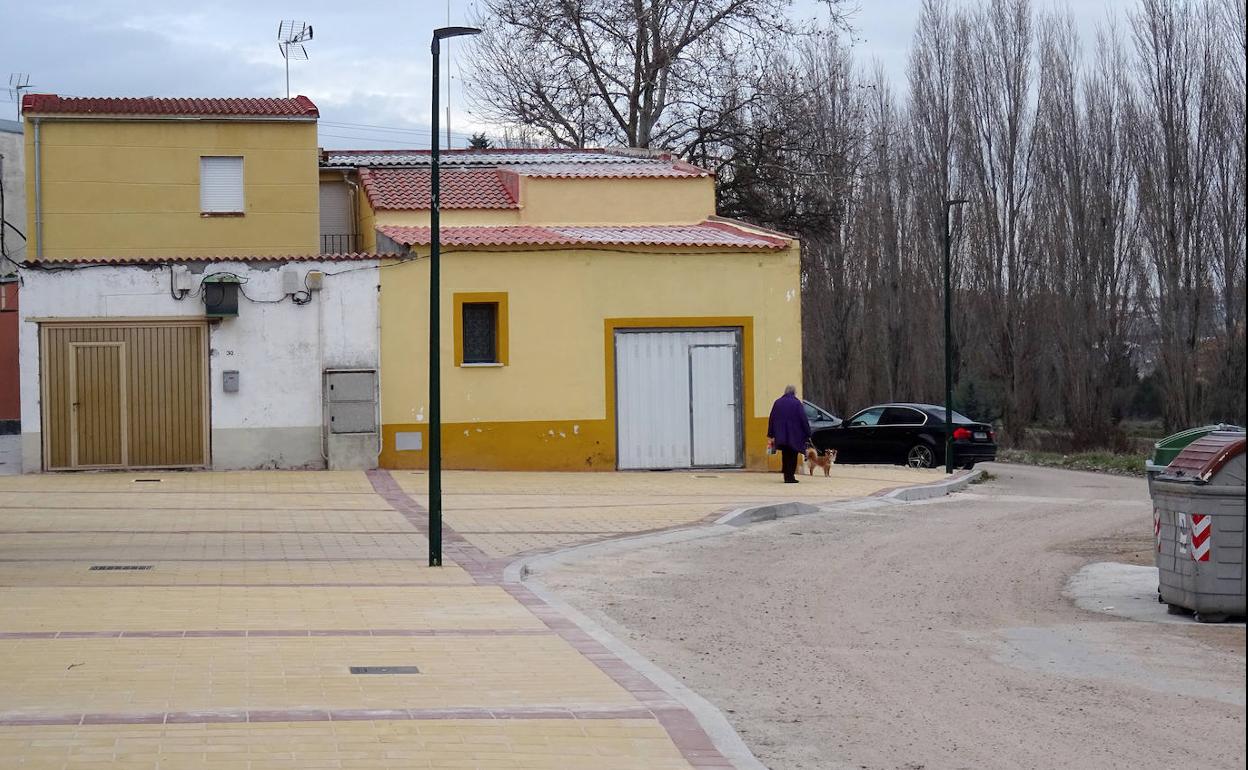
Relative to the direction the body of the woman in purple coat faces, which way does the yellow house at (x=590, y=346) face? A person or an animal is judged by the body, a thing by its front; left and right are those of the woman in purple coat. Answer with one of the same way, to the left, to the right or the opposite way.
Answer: the opposite way

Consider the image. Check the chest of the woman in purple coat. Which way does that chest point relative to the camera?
away from the camera

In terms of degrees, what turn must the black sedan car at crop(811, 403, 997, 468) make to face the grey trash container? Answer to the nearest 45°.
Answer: approximately 135° to its left

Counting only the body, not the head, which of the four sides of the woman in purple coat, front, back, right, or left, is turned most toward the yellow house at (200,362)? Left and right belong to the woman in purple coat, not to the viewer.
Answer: left

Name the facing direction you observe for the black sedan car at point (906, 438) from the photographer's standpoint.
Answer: facing away from the viewer and to the left of the viewer

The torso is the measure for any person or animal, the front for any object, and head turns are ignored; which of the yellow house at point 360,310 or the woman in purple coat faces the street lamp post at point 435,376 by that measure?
the yellow house
